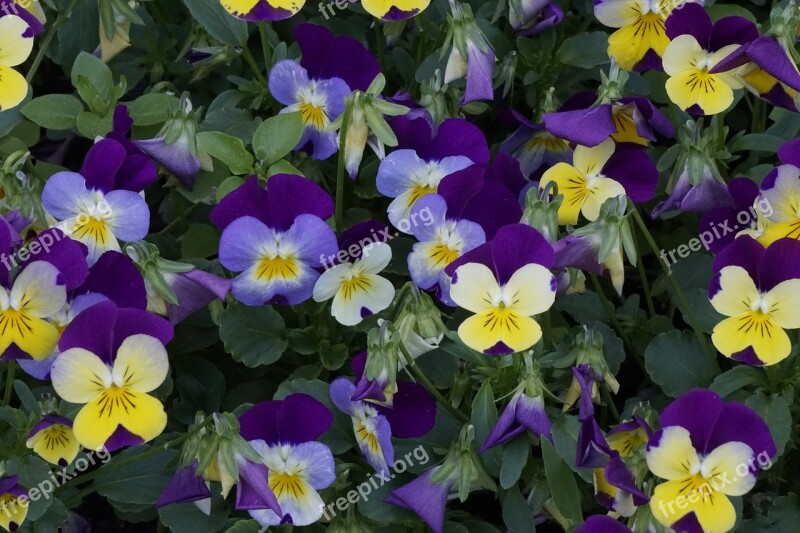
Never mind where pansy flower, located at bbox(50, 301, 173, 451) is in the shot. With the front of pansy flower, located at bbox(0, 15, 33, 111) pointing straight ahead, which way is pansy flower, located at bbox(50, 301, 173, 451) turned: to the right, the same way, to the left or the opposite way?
the same way

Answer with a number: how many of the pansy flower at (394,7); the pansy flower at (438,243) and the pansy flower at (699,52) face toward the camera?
3

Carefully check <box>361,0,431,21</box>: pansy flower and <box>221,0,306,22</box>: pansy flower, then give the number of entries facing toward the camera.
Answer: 2

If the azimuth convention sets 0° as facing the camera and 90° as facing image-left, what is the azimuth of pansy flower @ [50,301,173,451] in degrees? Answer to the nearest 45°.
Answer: approximately 0°

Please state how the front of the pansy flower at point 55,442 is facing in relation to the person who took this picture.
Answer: facing the viewer

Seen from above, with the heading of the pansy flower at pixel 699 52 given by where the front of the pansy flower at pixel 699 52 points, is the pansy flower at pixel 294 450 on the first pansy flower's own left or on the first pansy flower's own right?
on the first pansy flower's own right

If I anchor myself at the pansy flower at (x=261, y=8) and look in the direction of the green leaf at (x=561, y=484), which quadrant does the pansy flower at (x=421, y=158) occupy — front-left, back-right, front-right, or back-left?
front-left

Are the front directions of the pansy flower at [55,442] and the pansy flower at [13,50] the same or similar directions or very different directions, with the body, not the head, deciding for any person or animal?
same or similar directions

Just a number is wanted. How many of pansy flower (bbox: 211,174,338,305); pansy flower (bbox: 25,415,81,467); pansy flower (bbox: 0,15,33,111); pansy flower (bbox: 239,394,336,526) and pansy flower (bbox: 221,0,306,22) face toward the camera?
5

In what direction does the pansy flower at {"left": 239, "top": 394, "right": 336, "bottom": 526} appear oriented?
toward the camera

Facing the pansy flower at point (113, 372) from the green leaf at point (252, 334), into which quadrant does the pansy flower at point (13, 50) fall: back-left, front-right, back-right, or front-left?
front-right
